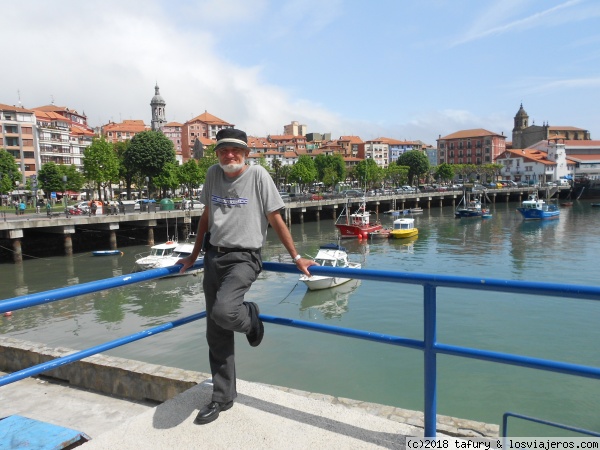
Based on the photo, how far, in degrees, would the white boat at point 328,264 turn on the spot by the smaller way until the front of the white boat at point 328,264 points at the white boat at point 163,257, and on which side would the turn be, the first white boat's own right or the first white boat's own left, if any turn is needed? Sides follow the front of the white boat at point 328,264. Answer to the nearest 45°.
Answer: approximately 45° to the first white boat's own right

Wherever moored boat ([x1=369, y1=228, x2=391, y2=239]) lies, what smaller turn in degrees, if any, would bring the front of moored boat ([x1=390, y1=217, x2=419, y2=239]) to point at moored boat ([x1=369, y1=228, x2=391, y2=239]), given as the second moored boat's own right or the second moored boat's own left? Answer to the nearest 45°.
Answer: approximately 45° to the second moored boat's own right

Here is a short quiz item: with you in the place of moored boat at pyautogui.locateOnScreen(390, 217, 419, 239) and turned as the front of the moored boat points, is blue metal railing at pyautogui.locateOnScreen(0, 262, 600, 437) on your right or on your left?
on your left

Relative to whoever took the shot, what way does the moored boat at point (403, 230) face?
facing the viewer and to the left of the viewer

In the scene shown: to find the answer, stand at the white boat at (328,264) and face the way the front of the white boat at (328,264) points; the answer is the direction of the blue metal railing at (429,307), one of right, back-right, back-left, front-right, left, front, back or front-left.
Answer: front-left

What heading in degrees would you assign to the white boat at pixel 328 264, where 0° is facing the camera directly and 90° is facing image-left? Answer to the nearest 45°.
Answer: approximately 45°

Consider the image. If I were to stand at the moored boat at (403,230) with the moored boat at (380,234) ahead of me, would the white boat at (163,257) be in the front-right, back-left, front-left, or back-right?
front-left

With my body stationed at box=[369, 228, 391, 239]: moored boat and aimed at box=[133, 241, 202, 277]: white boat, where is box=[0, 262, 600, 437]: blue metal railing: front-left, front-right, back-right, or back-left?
front-left

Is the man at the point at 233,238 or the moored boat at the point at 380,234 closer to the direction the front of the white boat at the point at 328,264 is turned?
the man

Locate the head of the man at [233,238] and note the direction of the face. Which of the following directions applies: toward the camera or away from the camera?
toward the camera

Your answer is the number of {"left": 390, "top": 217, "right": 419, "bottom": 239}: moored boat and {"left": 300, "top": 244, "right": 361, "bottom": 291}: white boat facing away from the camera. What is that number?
0

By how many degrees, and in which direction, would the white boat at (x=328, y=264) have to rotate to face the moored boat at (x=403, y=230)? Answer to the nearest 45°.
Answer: approximately 135° to its right

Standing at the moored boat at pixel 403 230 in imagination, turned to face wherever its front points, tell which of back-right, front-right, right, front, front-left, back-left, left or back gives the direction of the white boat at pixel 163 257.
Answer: front

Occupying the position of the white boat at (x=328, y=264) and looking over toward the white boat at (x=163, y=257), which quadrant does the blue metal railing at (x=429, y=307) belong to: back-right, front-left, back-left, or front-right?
back-left

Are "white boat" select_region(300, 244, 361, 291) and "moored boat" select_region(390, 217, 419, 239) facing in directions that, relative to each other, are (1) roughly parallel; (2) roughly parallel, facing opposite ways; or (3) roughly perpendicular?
roughly parallel
